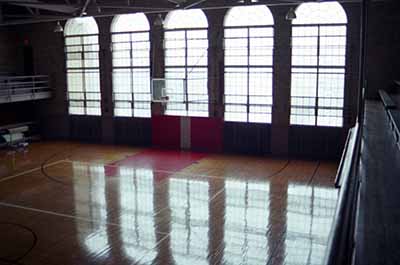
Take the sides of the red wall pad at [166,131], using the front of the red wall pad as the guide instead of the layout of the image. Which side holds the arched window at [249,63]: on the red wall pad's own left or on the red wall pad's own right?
on the red wall pad's own left

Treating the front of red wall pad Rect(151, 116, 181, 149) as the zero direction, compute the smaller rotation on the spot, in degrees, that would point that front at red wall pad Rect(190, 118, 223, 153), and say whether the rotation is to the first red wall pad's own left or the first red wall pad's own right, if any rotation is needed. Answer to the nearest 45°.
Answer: approximately 45° to the first red wall pad's own left

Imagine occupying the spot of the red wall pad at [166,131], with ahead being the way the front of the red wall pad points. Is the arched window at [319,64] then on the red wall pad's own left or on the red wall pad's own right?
on the red wall pad's own left

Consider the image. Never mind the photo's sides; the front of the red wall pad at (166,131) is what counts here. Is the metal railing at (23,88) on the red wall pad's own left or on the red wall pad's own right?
on the red wall pad's own right

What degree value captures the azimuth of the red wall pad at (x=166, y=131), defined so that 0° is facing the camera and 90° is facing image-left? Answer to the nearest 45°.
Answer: approximately 0°

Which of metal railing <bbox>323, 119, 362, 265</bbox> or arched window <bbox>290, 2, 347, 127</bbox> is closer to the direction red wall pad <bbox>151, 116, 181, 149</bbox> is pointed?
the metal railing
